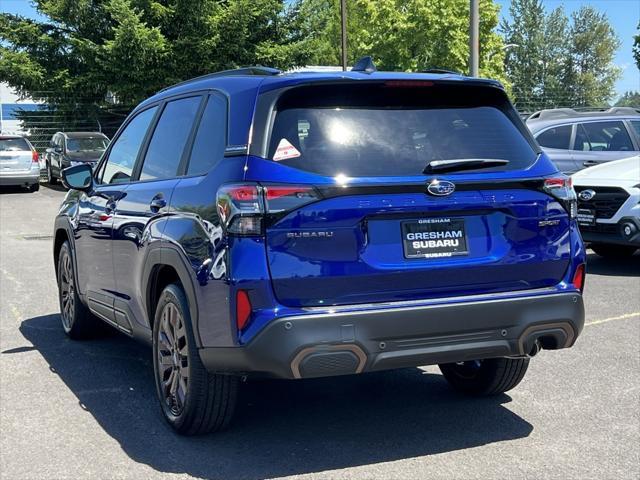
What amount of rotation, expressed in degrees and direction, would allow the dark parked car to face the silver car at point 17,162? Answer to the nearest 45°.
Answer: approximately 90° to its right

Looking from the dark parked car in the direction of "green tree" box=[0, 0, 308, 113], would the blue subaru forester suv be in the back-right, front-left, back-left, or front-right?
back-right

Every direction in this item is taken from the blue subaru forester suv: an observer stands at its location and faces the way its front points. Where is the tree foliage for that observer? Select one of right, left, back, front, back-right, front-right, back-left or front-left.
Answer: front-right

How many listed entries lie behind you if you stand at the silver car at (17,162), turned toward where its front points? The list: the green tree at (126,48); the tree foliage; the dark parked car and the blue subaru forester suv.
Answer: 1

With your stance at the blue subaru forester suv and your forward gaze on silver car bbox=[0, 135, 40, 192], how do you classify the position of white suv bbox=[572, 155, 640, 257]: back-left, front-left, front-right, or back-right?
front-right

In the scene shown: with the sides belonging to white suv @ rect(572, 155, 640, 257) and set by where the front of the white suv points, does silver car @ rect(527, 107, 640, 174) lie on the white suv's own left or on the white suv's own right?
on the white suv's own right

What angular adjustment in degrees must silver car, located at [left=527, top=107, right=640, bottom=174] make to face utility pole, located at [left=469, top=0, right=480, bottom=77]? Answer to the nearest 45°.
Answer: approximately 135° to its left

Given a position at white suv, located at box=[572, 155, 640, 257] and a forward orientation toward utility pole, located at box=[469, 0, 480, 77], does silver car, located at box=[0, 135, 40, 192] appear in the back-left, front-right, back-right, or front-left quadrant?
front-left

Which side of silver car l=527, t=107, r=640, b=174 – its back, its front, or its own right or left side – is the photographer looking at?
right

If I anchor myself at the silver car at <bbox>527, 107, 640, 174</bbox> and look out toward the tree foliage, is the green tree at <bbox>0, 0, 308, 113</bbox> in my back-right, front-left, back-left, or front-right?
front-left

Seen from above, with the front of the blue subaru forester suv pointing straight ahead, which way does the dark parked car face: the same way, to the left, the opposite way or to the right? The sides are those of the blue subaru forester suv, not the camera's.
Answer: the opposite way

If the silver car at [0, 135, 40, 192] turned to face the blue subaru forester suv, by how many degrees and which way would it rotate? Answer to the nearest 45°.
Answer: approximately 180°

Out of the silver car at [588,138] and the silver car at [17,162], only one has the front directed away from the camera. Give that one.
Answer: the silver car at [17,162]

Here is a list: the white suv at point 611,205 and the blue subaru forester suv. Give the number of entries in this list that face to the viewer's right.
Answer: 0

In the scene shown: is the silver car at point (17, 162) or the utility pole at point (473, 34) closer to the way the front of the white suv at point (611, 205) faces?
the silver car

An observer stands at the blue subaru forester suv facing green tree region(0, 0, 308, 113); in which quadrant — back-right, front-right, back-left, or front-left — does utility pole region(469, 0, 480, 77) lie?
front-right

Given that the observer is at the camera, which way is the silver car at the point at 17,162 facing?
facing away from the viewer
